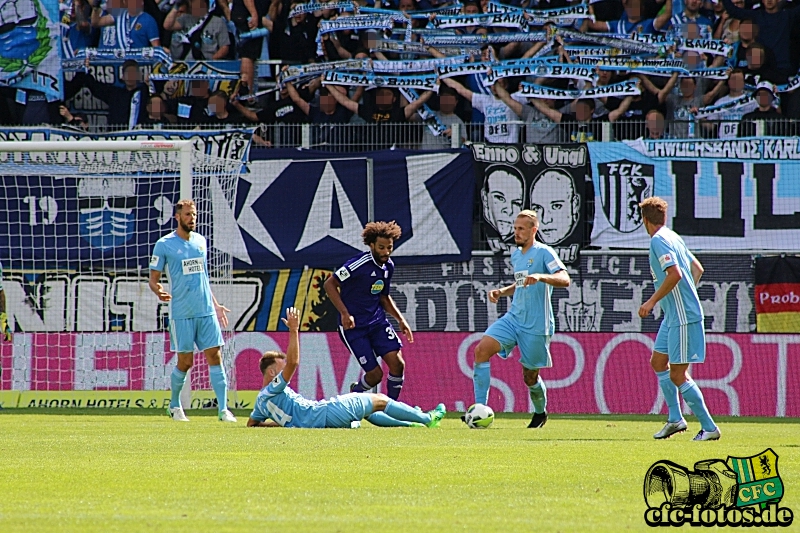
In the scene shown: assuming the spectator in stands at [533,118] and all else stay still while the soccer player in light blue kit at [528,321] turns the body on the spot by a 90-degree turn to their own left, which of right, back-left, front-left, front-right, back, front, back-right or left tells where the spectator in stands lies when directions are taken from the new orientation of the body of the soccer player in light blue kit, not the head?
back-left

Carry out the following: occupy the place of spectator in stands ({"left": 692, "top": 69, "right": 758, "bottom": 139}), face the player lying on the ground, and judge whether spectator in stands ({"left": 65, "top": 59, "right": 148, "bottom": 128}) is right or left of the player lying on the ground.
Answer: right

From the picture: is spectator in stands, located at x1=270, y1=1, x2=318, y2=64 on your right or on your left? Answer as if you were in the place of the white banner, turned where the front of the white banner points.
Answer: on your right

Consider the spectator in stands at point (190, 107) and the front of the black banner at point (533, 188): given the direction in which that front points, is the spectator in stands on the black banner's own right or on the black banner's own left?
on the black banner's own right

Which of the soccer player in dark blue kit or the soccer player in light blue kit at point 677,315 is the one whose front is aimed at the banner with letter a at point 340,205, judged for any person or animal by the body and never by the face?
the soccer player in light blue kit

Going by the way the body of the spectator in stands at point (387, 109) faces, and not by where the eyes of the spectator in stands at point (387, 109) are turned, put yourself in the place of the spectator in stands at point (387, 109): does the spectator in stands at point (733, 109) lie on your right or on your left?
on your left

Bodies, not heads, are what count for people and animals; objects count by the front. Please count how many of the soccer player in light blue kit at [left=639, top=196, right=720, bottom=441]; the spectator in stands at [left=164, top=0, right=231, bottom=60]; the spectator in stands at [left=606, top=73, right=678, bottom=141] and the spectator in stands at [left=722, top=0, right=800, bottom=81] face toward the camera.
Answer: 3

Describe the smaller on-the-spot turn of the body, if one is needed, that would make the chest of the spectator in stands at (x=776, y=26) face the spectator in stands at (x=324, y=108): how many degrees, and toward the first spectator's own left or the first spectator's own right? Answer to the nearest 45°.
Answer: approximately 90° to the first spectator's own right

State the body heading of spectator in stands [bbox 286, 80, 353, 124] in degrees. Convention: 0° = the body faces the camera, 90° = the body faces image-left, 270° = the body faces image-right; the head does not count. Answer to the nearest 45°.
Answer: approximately 0°

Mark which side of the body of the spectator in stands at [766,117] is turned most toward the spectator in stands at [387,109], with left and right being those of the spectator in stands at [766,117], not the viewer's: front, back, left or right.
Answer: right
